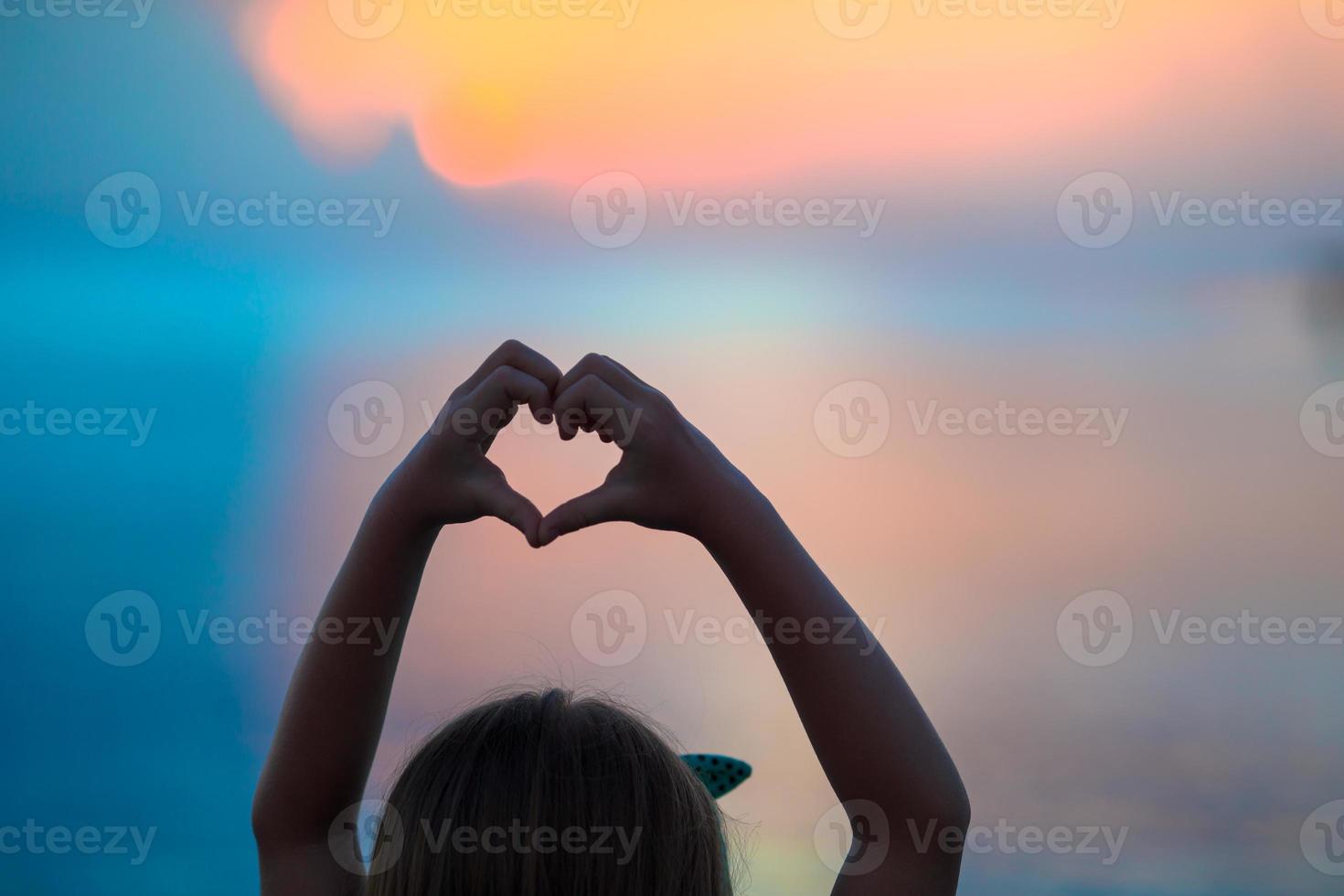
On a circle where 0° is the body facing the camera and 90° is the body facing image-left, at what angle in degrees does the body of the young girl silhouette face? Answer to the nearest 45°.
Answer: approximately 180°
